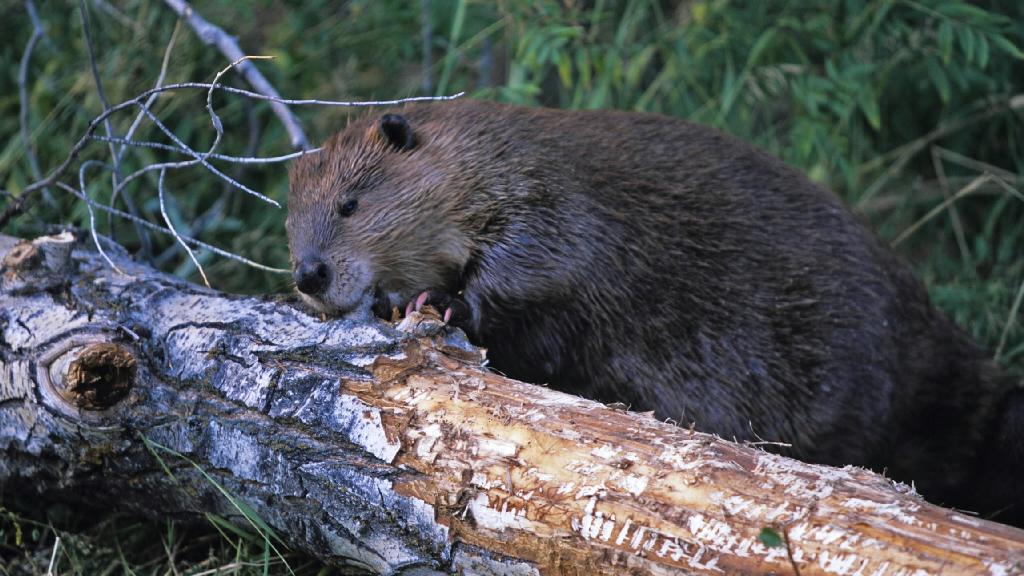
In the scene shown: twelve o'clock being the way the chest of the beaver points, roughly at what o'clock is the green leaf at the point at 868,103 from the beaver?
The green leaf is roughly at 4 o'clock from the beaver.

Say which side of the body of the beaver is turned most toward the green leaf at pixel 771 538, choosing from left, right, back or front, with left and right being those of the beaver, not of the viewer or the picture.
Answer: left

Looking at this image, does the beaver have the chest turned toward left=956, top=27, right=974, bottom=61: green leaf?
no

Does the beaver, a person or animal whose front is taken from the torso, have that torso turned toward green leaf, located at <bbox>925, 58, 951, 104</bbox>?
no

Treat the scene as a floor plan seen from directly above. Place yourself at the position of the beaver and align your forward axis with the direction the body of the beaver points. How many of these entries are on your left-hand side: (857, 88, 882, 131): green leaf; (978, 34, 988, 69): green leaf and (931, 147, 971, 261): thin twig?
0

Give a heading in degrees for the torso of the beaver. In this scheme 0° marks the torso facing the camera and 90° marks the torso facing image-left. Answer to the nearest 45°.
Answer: approximately 90°

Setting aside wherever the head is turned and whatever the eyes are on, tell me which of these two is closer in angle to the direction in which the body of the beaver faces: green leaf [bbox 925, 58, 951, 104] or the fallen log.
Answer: the fallen log

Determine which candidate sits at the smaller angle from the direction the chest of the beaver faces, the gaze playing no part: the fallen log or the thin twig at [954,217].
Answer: the fallen log
